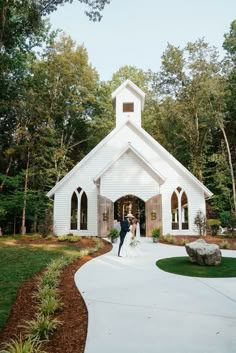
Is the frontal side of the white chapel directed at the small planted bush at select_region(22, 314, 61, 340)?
yes

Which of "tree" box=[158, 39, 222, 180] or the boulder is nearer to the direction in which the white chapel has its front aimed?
the boulder

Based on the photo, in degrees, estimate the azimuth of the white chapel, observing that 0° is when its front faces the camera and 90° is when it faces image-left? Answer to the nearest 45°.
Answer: approximately 0°

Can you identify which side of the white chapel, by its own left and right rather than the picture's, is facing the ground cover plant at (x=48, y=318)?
front

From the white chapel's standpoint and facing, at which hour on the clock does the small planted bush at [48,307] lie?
The small planted bush is roughly at 12 o'clock from the white chapel.

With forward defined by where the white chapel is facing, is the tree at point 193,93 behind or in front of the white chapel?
behind

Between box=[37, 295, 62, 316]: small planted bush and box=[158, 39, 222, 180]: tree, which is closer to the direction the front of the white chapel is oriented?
the small planted bush

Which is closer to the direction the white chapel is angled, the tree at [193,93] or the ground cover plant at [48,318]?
the ground cover plant
